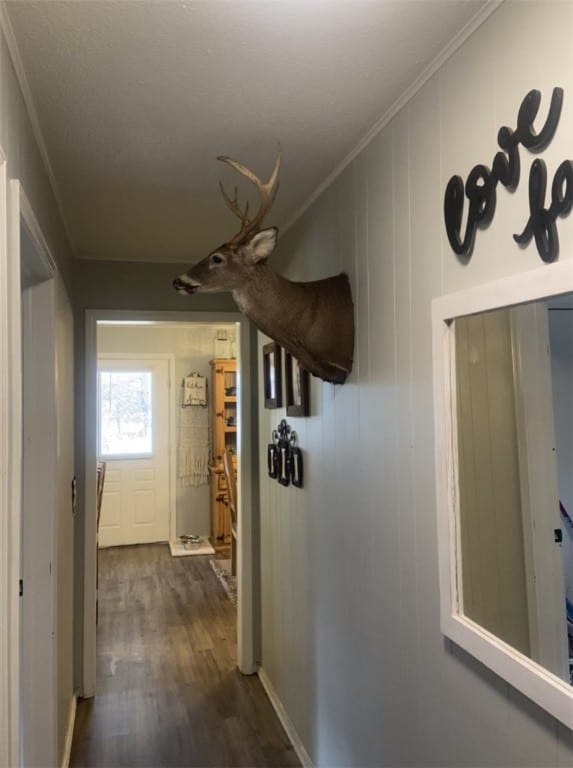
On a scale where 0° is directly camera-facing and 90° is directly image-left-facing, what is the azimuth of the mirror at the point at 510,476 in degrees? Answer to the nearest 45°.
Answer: approximately 45°

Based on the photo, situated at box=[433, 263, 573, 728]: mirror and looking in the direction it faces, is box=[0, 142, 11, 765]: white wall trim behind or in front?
in front

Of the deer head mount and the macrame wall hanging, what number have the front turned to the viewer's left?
1

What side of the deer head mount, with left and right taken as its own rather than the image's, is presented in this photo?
left

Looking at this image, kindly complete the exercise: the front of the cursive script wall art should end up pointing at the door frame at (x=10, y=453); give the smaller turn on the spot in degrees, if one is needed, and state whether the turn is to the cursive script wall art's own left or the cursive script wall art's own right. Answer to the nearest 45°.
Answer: approximately 45° to the cursive script wall art's own right

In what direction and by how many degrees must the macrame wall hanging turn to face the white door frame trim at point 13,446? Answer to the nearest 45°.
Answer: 0° — it already faces it

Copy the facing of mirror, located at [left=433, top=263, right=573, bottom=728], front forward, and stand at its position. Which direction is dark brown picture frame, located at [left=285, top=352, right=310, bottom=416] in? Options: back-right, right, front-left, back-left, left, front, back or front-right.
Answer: right

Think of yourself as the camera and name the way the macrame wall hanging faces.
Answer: facing the viewer

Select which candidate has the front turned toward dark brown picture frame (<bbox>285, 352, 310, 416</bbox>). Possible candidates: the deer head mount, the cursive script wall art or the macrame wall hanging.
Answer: the macrame wall hanging

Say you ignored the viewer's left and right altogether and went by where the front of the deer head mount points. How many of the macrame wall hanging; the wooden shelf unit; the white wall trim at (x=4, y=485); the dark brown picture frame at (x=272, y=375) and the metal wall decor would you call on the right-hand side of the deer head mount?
4

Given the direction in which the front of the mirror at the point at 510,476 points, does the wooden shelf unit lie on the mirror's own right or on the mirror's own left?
on the mirror's own right

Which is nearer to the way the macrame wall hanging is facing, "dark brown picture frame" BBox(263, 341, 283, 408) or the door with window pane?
the dark brown picture frame

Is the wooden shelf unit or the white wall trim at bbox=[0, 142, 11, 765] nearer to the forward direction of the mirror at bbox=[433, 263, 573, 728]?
the white wall trim
